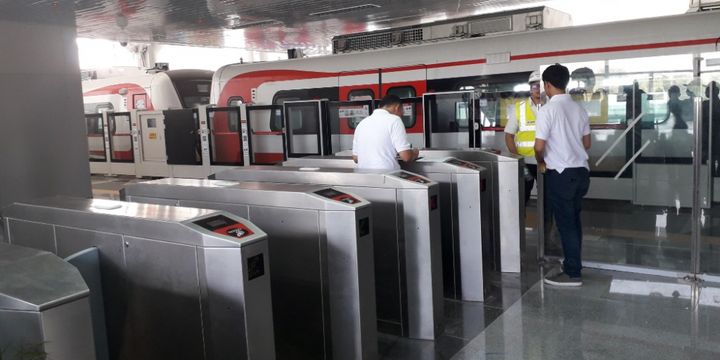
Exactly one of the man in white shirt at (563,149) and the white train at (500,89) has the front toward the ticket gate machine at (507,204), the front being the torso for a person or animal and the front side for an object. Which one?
the man in white shirt

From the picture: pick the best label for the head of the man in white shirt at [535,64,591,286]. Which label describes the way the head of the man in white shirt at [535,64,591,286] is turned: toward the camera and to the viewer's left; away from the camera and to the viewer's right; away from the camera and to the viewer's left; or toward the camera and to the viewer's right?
away from the camera and to the viewer's left

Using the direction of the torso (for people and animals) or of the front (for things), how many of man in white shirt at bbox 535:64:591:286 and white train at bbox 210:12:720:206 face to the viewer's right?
0

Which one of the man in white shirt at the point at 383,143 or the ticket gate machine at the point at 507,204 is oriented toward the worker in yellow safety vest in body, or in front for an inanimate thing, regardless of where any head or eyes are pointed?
the man in white shirt

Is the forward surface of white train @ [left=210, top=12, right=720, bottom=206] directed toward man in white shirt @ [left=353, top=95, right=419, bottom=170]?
no

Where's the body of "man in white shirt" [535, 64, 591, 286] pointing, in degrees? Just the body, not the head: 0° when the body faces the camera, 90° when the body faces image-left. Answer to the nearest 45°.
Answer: approximately 135°

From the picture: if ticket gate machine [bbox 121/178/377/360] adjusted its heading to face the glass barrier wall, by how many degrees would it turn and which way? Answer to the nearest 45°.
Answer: approximately 90° to its left

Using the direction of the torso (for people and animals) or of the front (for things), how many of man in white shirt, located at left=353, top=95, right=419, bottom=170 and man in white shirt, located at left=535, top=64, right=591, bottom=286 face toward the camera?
0

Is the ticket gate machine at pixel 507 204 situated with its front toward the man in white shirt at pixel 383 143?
no

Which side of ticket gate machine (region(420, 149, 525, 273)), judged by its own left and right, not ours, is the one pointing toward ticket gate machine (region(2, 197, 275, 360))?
right

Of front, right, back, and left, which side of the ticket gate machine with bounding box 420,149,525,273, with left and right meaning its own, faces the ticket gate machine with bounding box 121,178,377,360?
right

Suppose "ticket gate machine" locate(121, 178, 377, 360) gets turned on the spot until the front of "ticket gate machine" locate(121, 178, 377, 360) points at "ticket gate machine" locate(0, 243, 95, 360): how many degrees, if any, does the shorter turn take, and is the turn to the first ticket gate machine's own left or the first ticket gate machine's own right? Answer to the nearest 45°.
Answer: approximately 90° to the first ticket gate machine's own right

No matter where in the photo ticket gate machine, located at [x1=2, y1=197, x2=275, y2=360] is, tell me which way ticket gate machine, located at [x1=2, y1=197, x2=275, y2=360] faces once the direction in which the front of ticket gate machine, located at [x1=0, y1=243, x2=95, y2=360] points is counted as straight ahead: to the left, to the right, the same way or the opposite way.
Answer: the same way

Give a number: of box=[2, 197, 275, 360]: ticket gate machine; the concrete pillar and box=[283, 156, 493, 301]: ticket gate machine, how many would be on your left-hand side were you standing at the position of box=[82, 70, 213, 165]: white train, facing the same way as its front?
0

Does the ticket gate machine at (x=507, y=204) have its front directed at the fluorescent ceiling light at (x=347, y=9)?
no

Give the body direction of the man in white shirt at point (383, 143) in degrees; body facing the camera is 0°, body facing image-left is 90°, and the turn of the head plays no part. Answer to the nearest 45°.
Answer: approximately 225°
